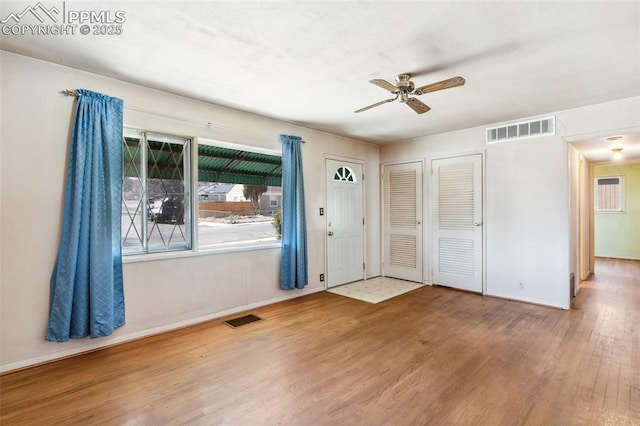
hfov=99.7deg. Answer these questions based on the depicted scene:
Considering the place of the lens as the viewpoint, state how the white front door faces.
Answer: facing the viewer and to the right of the viewer

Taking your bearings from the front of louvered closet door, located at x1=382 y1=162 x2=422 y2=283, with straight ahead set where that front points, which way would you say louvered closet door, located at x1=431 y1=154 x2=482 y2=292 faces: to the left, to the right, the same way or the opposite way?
the same way

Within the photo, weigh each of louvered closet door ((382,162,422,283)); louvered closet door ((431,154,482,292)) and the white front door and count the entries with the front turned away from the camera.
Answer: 0

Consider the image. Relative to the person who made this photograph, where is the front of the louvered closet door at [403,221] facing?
facing the viewer and to the left of the viewer

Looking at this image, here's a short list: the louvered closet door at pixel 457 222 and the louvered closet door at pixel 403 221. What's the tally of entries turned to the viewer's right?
0

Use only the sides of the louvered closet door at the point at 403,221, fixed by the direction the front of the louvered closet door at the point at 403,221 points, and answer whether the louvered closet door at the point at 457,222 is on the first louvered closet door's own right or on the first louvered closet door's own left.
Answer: on the first louvered closet door's own left

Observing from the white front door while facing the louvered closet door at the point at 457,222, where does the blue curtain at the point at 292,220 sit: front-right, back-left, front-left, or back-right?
back-right

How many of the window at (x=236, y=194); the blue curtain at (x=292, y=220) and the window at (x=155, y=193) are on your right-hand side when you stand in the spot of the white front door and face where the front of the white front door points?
3

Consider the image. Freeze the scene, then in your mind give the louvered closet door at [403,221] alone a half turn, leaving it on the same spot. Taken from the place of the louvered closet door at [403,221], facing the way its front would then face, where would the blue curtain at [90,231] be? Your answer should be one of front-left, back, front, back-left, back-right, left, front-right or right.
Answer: back

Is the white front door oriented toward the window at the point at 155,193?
no

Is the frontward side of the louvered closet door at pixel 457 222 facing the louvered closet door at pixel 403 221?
no

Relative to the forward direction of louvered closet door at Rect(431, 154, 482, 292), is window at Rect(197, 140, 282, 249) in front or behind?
in front

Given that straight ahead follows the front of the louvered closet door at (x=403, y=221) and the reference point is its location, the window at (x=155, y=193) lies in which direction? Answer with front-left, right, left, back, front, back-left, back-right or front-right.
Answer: front

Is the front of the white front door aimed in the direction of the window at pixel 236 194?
no
